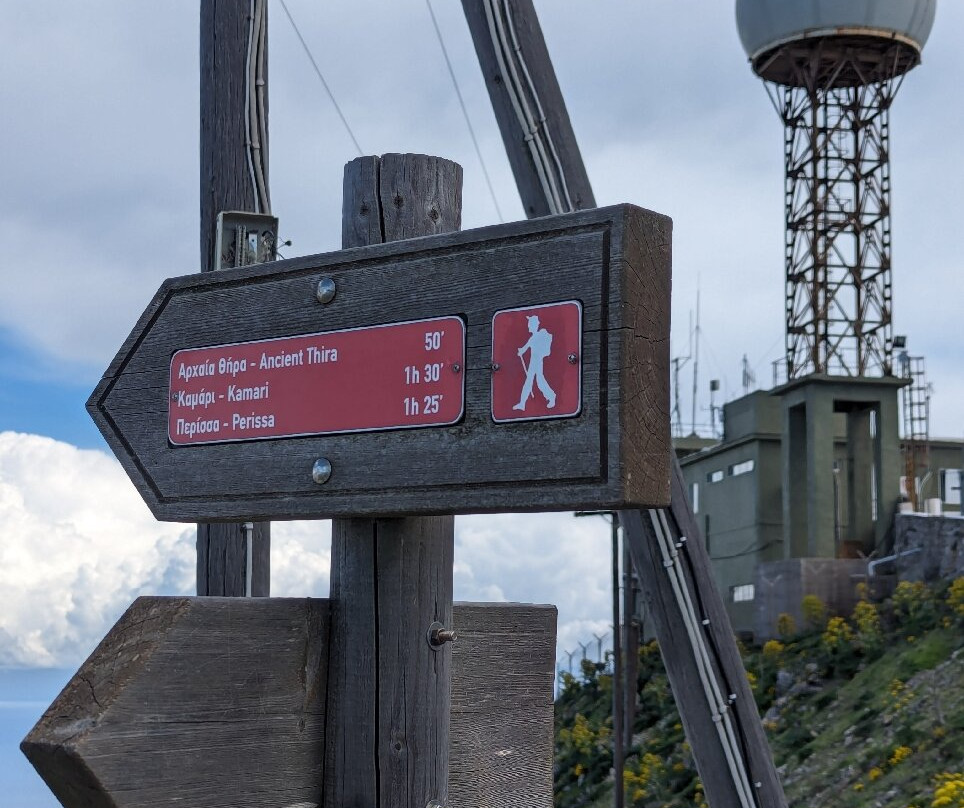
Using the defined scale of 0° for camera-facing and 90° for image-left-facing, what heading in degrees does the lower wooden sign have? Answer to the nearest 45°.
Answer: approximately 135°

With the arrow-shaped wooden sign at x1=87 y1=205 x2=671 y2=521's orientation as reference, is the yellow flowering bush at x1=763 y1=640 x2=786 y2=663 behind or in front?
behind

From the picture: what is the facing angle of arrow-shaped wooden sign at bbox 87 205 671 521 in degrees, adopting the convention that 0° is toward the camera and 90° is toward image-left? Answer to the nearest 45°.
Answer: approximately 45°

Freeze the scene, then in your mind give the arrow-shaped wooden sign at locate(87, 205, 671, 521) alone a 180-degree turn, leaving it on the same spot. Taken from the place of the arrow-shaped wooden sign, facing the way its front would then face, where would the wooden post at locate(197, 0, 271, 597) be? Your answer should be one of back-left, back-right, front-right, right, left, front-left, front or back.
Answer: front-left

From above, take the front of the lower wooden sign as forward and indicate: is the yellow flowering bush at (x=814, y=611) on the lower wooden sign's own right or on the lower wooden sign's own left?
on the lower wooden sign's own right

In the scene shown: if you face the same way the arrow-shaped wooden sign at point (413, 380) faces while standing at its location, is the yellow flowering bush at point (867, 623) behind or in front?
behind

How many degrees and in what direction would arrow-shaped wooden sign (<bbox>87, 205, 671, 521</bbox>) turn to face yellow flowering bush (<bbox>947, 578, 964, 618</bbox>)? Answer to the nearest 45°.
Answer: approximately 180°
